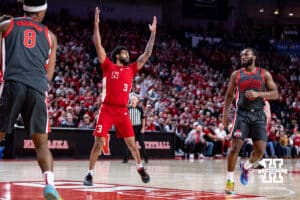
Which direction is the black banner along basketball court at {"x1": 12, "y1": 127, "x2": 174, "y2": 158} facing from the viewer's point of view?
toward the camera

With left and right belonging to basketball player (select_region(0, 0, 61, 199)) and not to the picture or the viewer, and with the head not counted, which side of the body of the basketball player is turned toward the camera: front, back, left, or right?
back

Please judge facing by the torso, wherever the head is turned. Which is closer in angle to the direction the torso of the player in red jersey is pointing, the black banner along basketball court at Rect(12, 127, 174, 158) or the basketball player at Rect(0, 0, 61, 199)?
the basketball player

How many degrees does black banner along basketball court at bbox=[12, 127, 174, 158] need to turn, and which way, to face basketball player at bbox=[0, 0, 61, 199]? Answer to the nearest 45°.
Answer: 0° — it already faces them

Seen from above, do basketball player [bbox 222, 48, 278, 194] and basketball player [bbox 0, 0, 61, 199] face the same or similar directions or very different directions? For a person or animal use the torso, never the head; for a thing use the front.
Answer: very different directions

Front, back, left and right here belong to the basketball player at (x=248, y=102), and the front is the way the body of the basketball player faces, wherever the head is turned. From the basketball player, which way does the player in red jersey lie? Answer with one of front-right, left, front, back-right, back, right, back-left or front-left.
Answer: right

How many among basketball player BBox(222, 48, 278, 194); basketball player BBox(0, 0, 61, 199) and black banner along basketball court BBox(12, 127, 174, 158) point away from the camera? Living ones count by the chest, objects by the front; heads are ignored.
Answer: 1

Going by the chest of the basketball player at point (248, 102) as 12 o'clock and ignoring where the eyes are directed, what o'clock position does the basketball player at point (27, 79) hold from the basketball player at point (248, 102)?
the basketball player at point (27, 79) is roughly at 1 o'clock from the basketball player at point (248, 102).

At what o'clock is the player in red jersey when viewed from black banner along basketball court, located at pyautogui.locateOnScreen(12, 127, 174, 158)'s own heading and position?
The player in red jersey is roughly at 12 o'clock from the black banner along basketball court.

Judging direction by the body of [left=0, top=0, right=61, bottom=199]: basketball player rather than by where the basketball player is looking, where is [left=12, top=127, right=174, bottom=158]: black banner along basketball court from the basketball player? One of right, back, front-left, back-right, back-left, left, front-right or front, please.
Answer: front

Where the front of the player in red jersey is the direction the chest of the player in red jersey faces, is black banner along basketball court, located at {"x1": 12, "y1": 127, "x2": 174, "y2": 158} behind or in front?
behind

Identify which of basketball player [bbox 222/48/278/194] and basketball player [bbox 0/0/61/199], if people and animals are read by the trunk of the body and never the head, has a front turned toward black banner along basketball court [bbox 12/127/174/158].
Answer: basketball player [bbox 0/0/61/199]

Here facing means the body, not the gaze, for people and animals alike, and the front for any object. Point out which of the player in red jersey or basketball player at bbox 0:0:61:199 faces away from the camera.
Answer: the basketball player

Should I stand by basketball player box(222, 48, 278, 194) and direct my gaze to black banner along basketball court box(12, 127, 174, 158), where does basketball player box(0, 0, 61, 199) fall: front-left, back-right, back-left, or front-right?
back-left

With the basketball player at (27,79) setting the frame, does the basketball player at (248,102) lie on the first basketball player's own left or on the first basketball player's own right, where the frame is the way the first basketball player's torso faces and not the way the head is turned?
on the first basketball player's own right

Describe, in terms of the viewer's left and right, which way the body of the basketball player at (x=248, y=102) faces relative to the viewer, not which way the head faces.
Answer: facing the viewer

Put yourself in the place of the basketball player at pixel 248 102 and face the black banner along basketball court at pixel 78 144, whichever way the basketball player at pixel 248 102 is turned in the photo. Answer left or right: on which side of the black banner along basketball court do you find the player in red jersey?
left

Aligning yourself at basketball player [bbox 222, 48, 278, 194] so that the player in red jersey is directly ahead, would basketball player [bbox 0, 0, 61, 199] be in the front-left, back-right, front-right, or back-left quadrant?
front-left

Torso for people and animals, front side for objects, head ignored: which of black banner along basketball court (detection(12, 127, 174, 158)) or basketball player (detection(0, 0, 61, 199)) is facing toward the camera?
the black banner along basketball court
